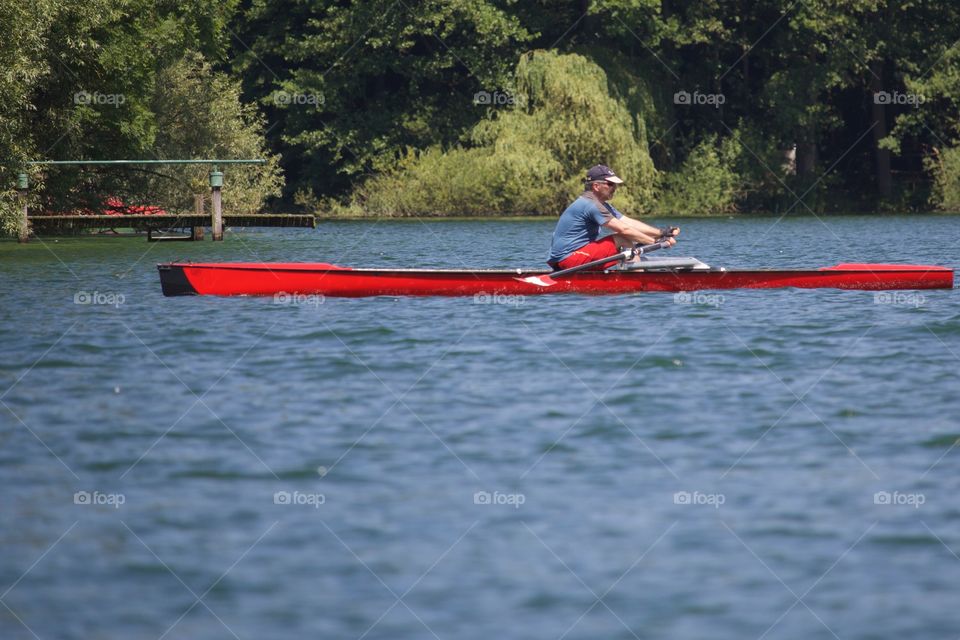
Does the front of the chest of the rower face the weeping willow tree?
no

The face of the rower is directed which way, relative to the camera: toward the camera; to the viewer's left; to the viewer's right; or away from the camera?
to the viewer's right

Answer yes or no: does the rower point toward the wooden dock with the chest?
no

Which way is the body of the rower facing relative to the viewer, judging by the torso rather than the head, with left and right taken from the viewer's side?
facing to the right of the viewer

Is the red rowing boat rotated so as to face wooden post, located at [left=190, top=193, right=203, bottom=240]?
no

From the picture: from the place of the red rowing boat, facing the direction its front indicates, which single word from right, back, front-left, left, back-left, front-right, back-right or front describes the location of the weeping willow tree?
right

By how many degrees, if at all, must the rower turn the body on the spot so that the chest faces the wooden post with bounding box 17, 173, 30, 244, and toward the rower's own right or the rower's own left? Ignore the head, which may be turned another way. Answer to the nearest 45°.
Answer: approximately 135° to the rower's own left

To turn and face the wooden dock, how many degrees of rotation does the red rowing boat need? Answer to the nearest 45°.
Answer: approximately 45° to its right

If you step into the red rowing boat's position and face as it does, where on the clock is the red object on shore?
The red object on shore is roughly at 2 o'clock from the red rowing boat.

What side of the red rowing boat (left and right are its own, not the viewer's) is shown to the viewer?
left

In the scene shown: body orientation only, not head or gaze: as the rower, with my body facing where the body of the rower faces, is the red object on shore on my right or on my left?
on my left

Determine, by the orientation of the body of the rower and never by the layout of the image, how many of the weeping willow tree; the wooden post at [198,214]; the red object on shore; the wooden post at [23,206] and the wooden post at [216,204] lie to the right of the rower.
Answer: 0
